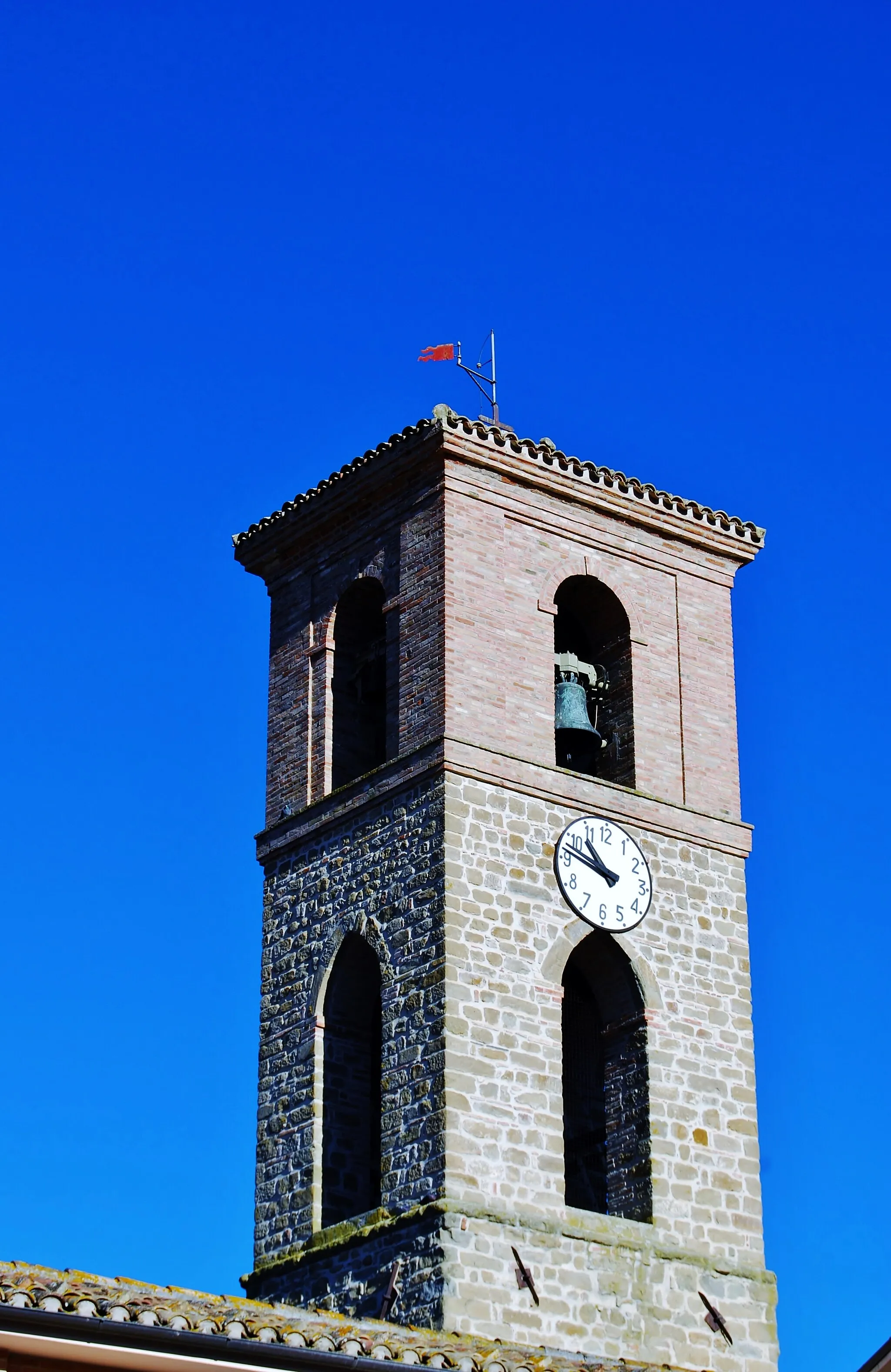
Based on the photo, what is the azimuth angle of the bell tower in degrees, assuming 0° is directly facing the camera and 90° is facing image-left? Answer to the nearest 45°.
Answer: approximately 315°
